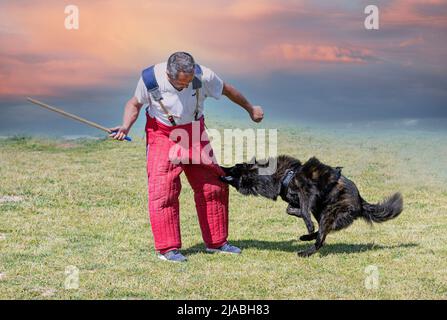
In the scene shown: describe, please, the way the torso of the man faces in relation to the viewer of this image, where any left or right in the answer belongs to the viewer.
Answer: facing the viewer and to the right of the viewer

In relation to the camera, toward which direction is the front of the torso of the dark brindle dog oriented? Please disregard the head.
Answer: to the viewer's left

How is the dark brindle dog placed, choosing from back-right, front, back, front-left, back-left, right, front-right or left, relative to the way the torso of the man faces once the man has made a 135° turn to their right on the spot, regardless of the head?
back
